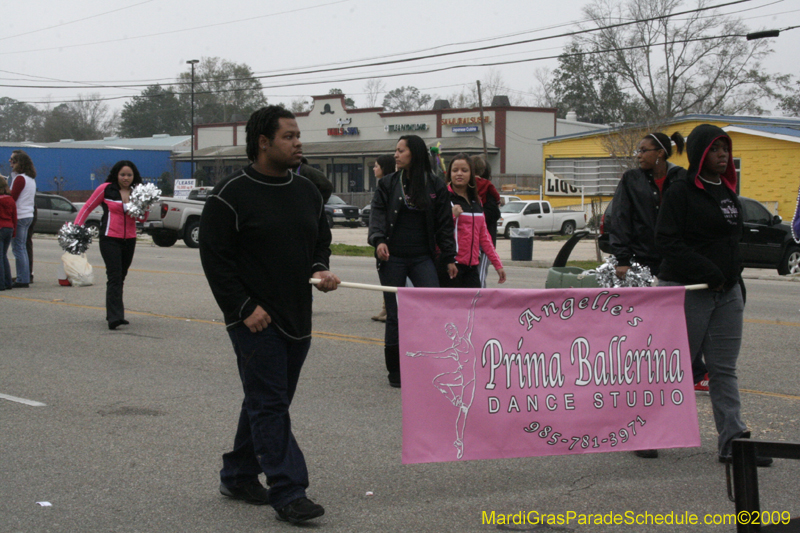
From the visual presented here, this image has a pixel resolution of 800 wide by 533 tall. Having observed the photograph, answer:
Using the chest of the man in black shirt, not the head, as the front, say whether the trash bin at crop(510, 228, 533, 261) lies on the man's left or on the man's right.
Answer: on the man's left

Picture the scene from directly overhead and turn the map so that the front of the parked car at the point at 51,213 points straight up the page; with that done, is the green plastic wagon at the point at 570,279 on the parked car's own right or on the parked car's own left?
on the parked car's own right

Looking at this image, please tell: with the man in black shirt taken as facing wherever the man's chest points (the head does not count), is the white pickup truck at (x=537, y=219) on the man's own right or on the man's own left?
on the man's own left

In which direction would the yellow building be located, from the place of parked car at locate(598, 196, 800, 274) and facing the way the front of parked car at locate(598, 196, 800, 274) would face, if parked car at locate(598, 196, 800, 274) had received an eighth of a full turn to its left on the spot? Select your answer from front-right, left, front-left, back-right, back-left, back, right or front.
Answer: front-left

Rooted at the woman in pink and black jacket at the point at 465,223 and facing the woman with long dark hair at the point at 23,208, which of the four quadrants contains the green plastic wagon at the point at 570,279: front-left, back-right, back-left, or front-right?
back-right

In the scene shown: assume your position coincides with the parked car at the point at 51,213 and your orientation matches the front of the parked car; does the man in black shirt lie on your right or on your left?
on your right

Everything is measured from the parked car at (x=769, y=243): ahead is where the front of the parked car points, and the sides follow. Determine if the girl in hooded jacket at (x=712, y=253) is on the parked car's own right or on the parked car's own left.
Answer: on the parked car's own right

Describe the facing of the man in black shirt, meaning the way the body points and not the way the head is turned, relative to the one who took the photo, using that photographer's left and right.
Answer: facing the viewer and to the right of the viewer

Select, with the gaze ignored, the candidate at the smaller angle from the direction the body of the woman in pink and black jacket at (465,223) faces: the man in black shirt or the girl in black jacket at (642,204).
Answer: the man in black shirt

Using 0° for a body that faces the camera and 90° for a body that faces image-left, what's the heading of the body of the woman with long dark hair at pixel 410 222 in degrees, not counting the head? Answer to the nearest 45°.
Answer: approximately 0°

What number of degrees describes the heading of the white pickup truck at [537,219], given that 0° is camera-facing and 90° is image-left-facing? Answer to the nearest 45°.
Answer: approximately 45°

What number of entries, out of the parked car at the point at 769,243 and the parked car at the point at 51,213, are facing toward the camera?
0

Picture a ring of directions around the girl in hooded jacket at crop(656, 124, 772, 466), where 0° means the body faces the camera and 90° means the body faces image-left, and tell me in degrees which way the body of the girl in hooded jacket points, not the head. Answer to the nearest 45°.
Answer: approximately 315°

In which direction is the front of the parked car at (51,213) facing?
to the viewer's right
